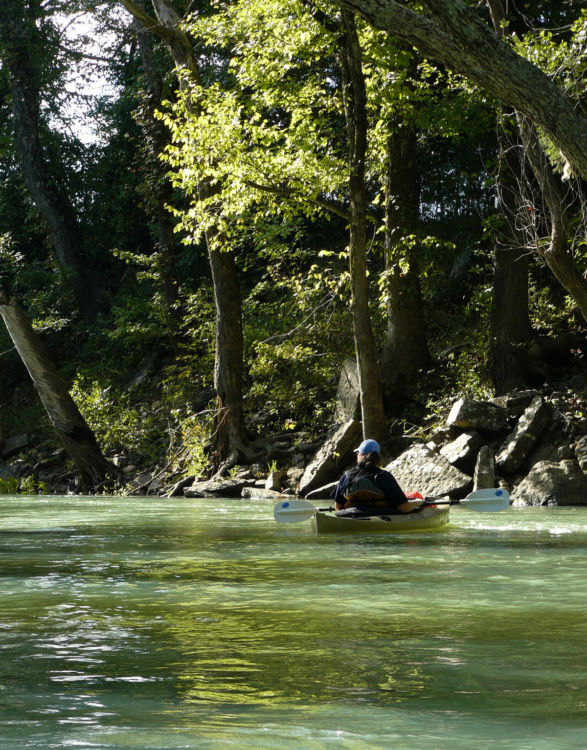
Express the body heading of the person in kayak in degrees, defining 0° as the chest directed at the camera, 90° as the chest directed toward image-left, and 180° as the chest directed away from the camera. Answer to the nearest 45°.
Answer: approximately 225°

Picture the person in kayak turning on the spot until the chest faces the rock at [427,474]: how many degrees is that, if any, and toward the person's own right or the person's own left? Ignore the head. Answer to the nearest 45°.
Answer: approximately 45° to the person's own left

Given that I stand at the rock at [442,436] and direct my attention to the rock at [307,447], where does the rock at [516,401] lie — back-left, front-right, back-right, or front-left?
back-right

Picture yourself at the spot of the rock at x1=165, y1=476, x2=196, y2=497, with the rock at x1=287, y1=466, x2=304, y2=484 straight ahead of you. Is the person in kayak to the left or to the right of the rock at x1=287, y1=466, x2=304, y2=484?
right

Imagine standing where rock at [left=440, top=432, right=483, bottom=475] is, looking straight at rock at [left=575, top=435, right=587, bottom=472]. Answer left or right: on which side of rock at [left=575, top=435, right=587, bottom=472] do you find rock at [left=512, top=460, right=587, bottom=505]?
right

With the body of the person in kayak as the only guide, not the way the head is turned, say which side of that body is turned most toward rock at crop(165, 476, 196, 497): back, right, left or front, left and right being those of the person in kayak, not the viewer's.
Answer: left

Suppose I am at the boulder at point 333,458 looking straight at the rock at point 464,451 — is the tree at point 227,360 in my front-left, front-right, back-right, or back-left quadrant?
back-left

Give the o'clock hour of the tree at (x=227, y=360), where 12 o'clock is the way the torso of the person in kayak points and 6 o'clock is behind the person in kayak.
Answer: The tree is roughly at 10 o'clock from the person in kayak.

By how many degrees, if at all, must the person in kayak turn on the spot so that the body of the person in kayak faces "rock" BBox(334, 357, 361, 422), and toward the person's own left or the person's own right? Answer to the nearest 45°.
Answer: approximately 45° to the person's own left
